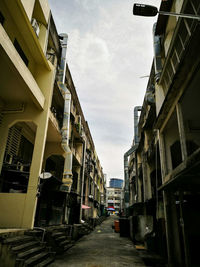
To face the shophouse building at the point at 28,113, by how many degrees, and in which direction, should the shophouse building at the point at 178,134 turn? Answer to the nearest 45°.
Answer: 0° — it already faces it

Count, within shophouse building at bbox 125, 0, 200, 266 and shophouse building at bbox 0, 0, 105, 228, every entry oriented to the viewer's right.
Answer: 1

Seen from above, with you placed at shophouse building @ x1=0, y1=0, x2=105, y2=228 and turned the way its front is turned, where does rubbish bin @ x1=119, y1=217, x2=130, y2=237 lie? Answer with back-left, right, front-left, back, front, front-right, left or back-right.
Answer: front-left

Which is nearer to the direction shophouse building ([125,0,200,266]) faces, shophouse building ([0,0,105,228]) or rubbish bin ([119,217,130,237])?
the shophouse building

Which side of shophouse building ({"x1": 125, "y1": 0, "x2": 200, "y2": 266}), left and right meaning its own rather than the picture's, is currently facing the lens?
left

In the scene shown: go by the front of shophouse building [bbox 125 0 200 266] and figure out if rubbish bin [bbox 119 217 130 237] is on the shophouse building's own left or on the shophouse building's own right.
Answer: on the shophouse building's own right

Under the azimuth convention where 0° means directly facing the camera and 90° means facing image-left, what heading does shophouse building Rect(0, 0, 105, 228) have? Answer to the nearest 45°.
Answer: approximately 270°
